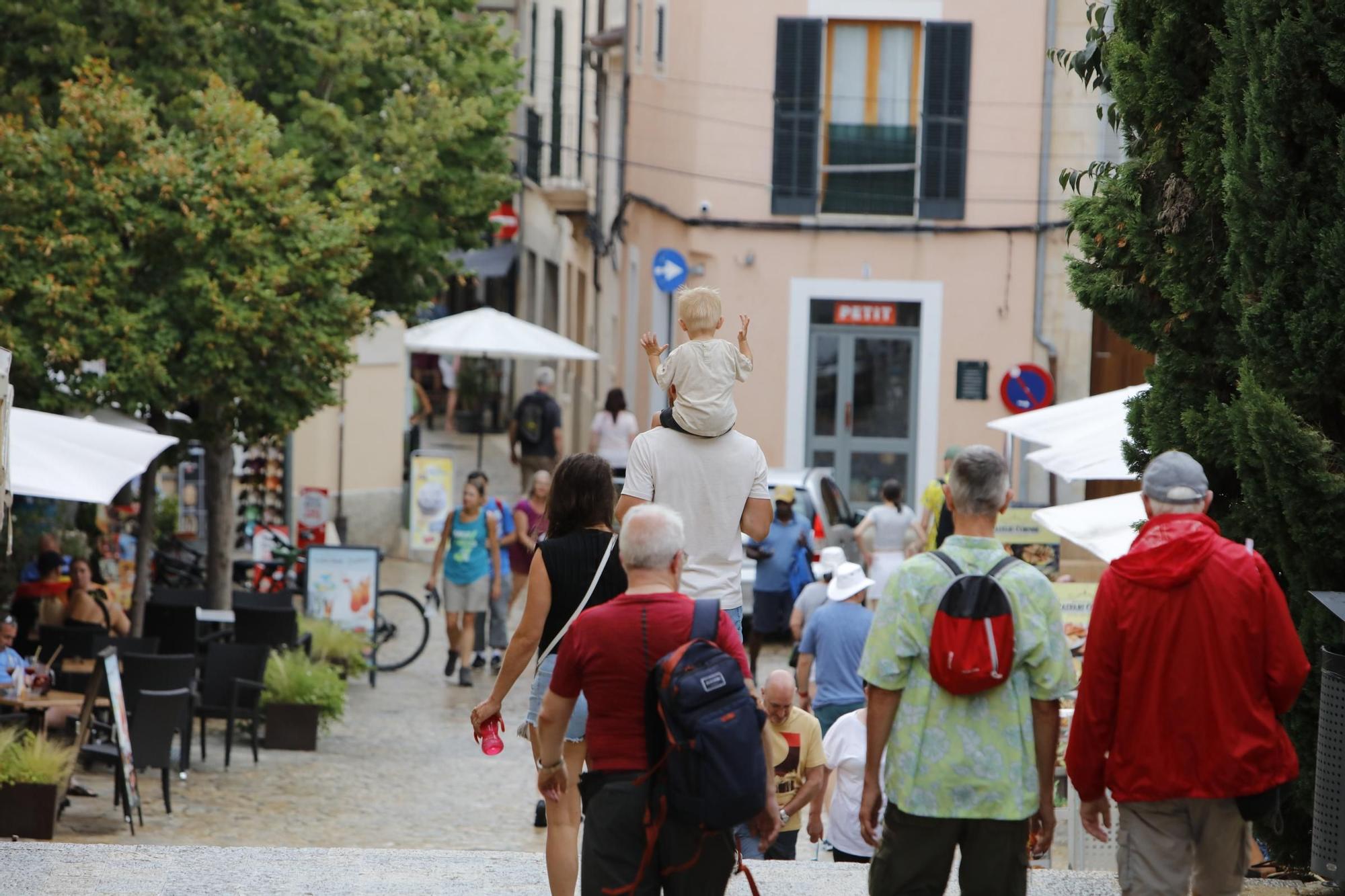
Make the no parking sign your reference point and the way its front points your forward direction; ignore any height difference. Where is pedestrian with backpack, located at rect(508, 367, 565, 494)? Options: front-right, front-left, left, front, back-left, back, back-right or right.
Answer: right

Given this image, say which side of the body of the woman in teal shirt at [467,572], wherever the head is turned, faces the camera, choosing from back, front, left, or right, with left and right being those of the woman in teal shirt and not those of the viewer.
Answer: front

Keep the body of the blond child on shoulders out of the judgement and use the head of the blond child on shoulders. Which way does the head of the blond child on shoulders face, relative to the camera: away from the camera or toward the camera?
away from the camera

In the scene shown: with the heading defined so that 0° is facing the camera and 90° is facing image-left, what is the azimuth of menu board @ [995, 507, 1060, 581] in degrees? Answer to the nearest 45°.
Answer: approximately 0°

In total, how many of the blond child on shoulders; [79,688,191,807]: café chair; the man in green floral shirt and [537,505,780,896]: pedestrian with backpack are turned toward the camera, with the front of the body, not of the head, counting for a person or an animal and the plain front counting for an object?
0

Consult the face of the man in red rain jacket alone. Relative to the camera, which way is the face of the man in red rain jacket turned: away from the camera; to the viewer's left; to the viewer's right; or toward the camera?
away from the camera

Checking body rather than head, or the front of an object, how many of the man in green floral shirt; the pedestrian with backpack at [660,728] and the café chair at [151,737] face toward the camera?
0

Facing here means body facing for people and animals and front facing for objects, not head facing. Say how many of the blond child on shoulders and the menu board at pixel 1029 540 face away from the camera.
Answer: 1

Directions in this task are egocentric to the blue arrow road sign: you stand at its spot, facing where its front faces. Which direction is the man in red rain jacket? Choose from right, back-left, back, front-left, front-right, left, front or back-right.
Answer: front

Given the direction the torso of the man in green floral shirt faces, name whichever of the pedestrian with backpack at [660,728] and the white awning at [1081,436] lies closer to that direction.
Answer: the white awning

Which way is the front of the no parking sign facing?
toward the camera

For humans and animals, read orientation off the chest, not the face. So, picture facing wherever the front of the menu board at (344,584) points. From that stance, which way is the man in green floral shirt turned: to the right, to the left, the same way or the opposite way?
the opposite way

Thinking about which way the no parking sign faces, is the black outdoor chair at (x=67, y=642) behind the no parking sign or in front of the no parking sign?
in front

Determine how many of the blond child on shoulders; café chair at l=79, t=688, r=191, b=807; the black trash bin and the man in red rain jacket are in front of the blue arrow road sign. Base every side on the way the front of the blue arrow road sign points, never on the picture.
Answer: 4

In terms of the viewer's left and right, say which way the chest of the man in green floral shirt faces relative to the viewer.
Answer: facing away from the viewer

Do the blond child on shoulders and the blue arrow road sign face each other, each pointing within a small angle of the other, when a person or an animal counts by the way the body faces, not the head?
yes

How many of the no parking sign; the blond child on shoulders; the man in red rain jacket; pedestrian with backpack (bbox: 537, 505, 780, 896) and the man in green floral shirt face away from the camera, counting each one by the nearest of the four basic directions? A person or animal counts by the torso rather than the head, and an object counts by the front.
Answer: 4

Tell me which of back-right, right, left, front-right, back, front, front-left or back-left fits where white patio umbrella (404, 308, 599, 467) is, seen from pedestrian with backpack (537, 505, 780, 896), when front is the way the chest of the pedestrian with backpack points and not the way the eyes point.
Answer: front

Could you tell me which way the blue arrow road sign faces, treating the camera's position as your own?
facing the viewer

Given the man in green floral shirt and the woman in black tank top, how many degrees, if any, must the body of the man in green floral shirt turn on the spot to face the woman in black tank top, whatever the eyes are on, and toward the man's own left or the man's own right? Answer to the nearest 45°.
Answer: approximately 45° to the man's own left

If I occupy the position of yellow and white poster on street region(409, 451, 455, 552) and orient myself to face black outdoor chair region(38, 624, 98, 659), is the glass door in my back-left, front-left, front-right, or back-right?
back-left
